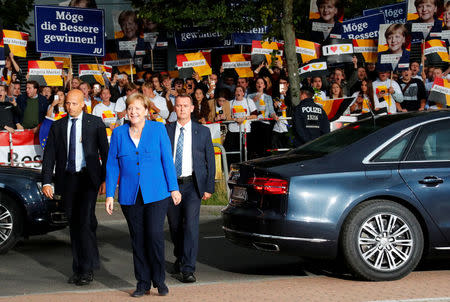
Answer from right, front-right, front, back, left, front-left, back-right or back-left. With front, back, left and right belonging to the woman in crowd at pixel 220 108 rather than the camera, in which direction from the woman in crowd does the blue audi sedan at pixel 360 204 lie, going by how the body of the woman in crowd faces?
front

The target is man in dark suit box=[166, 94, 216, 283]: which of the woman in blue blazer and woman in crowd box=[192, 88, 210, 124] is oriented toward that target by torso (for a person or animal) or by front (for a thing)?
the woman in crowd

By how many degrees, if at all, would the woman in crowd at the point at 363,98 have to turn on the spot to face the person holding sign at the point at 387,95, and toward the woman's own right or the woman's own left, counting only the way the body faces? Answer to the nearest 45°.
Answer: approximately 135° to the woman's own left

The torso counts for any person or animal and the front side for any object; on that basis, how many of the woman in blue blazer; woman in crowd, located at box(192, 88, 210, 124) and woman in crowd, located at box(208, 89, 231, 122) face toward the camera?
3

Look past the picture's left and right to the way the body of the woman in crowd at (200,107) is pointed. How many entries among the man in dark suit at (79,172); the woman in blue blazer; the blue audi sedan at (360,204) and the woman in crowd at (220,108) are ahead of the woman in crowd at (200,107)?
3

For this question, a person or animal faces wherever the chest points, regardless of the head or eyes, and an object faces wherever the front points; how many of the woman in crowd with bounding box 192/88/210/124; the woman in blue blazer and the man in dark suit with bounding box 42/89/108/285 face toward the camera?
3

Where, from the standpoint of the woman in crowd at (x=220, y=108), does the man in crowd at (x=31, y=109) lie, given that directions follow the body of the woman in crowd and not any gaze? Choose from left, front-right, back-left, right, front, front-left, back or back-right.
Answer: right

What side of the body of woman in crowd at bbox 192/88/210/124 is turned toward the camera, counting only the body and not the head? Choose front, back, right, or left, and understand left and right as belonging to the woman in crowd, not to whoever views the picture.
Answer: front

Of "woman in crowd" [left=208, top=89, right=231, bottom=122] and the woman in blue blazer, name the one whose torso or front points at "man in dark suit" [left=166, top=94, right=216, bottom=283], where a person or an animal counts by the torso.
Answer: the woman in crowd

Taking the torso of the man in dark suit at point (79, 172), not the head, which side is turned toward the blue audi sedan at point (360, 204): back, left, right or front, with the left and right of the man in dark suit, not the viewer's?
left

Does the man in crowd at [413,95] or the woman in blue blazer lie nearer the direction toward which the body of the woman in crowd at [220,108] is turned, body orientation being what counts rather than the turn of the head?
the woman in blue blazer

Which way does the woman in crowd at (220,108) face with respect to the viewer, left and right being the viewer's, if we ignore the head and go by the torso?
facing the viewer
